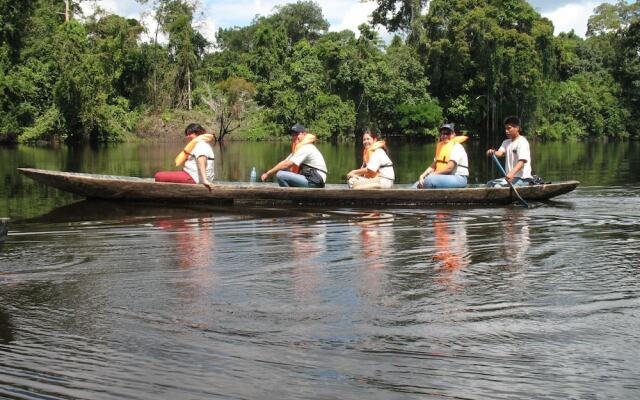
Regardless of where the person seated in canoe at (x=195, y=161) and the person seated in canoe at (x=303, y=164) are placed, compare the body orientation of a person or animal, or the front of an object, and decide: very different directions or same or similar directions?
same or similar directions

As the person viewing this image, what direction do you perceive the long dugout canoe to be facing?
facing to the left of the viewer

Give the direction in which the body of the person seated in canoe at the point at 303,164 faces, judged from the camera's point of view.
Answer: to the viewer's left

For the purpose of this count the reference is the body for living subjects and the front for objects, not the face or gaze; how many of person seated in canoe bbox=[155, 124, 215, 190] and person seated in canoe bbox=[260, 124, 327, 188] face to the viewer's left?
2

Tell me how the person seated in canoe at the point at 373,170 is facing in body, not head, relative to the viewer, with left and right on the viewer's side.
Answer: facing to the left of the viewer

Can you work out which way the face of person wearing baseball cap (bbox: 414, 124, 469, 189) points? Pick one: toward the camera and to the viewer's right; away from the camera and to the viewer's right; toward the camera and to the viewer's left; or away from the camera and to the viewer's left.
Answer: toward the camera and to the viewer's left

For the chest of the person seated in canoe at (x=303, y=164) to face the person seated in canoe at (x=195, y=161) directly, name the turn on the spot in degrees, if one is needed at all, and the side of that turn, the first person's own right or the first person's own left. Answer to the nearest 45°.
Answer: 0° — they already face them

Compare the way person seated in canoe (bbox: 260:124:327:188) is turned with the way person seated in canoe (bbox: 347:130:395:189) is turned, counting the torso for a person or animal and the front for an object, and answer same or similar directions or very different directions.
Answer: same or similar directions

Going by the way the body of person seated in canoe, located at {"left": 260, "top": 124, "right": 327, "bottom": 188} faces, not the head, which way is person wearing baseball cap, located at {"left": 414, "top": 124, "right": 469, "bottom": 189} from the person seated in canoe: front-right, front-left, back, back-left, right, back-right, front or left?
back
